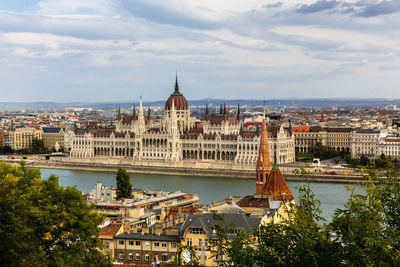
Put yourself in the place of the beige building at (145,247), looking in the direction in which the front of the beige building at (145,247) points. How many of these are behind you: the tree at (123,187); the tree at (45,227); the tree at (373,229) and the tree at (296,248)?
1

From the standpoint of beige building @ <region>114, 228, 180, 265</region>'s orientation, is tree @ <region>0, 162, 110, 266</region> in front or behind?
in front

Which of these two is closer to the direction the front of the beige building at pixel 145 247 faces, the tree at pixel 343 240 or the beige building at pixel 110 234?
the tree

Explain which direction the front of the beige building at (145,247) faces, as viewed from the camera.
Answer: facing the viewer

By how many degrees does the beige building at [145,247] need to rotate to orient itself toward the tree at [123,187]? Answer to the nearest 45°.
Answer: approximately 180°

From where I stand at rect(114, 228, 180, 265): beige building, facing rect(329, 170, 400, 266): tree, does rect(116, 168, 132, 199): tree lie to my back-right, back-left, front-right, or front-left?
back-left

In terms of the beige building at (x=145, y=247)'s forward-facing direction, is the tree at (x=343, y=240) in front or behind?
in front

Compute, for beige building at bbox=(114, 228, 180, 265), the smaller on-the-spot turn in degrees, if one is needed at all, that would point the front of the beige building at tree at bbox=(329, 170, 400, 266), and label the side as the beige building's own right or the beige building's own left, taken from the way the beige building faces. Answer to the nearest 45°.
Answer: approximately 45° to the beige building's own left

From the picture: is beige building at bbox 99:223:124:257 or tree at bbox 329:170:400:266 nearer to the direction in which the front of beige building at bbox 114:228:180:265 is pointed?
the tree
